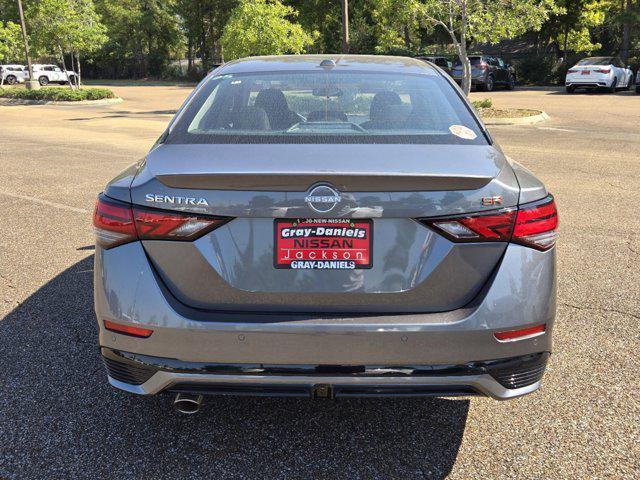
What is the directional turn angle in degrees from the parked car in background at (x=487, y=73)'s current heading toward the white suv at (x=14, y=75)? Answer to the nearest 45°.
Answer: approximately 135° to its left

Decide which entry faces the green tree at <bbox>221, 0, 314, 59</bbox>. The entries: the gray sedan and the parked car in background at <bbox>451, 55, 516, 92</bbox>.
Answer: the gray sedan

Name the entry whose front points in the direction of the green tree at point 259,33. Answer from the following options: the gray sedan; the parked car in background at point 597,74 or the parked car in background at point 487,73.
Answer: the gray sedan

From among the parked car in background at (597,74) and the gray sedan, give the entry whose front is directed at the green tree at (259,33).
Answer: the gray sedan

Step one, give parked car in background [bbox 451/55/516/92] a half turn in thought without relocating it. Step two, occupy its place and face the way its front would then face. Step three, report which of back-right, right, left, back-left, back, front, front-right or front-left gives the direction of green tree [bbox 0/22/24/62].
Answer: front-right

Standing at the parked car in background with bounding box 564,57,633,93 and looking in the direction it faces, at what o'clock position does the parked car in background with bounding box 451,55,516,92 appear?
the parked car in background with bounding box 451,55,516,92 is roughly at 8 o'clock from the parked car in background with bounding box 564,57,633,93.

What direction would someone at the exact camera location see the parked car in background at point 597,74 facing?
facing away from the viewer and to the right of the viewer

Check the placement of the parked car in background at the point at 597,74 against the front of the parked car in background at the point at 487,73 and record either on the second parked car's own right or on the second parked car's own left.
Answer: on the second parked car's own right

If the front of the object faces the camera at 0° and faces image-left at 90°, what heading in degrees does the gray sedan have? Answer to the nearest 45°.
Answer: approximately 180°

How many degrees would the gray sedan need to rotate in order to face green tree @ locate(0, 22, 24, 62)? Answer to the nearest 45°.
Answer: approximately 45° to its left

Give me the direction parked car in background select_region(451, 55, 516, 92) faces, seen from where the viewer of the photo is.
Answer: facing away from the viewer and to the right of the viewer

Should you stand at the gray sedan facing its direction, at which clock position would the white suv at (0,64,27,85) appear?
The white suv is roughly at 11 o'clock from the gray sedan.
